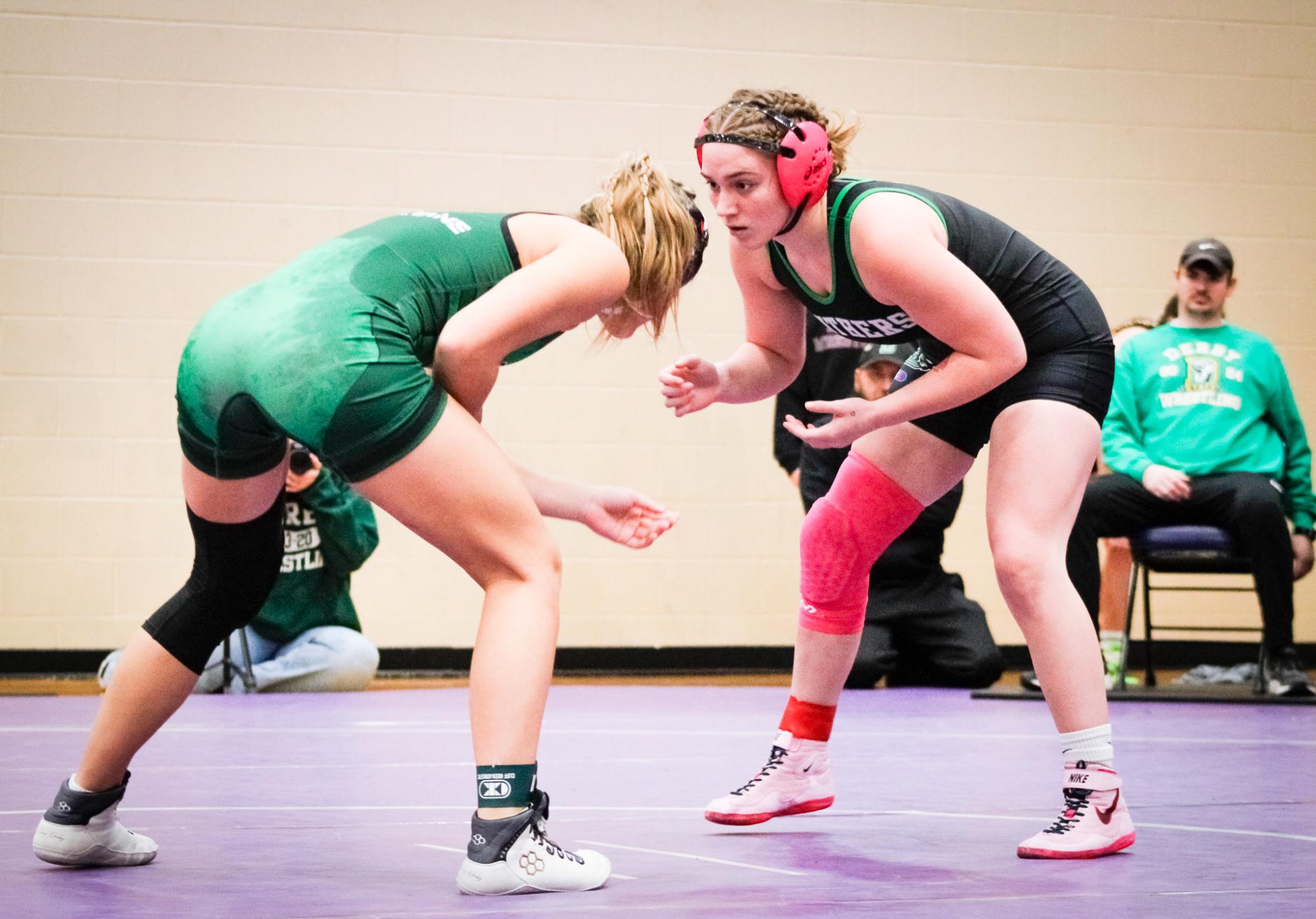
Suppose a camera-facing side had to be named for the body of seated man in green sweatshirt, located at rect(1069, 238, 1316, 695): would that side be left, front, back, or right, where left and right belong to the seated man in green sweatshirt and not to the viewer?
front

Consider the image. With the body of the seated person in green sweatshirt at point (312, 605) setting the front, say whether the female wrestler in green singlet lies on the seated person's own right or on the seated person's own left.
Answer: on the seated person's own left

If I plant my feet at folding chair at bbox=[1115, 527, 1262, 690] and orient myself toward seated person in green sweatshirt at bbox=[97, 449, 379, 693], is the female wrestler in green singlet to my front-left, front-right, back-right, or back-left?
front-left

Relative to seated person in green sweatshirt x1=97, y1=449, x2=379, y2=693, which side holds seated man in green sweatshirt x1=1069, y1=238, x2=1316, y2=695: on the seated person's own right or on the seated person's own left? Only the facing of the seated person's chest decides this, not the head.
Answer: on the seated person's own left

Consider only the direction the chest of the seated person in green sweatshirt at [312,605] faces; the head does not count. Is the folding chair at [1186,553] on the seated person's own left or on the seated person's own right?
on the seated person's own left

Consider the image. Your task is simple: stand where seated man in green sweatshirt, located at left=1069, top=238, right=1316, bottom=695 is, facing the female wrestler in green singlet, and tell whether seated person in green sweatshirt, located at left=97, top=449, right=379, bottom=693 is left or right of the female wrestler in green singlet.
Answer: right

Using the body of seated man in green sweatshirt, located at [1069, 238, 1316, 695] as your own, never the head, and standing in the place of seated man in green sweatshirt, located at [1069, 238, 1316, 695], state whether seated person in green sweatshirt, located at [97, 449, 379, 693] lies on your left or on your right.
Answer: on your right

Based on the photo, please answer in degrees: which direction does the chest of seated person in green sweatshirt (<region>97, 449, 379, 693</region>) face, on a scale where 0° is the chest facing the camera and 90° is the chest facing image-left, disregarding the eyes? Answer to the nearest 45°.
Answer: approximately 45°

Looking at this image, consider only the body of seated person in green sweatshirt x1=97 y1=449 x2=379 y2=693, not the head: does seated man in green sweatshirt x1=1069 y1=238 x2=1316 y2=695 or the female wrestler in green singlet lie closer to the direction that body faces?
the female wrestler in green singlet

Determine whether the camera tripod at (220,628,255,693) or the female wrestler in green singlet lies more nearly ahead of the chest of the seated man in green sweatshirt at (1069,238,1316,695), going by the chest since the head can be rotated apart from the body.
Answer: the female wrestler in green singlet
